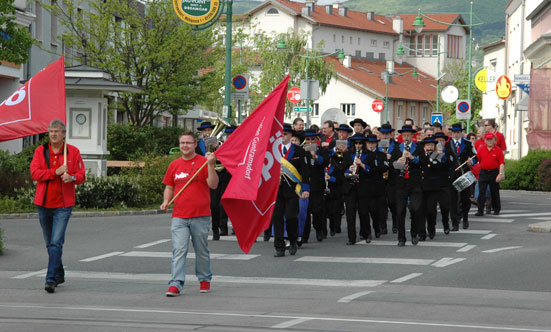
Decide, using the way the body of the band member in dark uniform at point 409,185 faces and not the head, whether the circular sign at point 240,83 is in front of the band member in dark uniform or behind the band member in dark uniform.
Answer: behind

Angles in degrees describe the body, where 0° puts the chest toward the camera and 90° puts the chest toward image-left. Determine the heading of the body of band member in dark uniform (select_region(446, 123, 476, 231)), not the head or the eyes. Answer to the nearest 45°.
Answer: approximately 0°

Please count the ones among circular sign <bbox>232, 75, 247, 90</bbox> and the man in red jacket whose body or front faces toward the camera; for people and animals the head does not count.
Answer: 2

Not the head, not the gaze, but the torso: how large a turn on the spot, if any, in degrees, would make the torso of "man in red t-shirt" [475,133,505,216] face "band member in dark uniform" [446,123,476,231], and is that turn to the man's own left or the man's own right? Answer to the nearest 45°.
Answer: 0° — they already face them

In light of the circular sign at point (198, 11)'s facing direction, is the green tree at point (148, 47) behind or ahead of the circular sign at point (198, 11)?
behind
